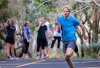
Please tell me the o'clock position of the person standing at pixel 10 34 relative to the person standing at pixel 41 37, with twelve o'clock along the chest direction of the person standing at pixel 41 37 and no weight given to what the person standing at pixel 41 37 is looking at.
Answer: the person standing at pixel 10 34 is roughly at 2 o'clock from the person standing at pixel 41 37.

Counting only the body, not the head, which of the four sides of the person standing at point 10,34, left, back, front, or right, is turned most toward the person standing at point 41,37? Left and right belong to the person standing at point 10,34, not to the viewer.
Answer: left

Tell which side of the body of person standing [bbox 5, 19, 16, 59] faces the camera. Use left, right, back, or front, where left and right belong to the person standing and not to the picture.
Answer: front

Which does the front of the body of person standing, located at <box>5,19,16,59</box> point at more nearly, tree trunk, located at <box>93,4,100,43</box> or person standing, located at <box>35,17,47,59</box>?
the person standing

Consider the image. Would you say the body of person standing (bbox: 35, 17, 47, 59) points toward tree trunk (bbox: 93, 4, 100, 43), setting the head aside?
no

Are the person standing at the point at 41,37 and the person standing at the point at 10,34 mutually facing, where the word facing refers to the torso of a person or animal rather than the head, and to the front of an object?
no

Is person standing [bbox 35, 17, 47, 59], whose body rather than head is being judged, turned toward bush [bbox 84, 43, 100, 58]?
no

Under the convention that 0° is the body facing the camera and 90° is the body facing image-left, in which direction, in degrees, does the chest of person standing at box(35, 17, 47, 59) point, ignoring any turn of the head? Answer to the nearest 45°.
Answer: approximately 45°
